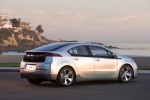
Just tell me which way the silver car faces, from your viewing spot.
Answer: facing away from the viewer and to the right of the viewer
